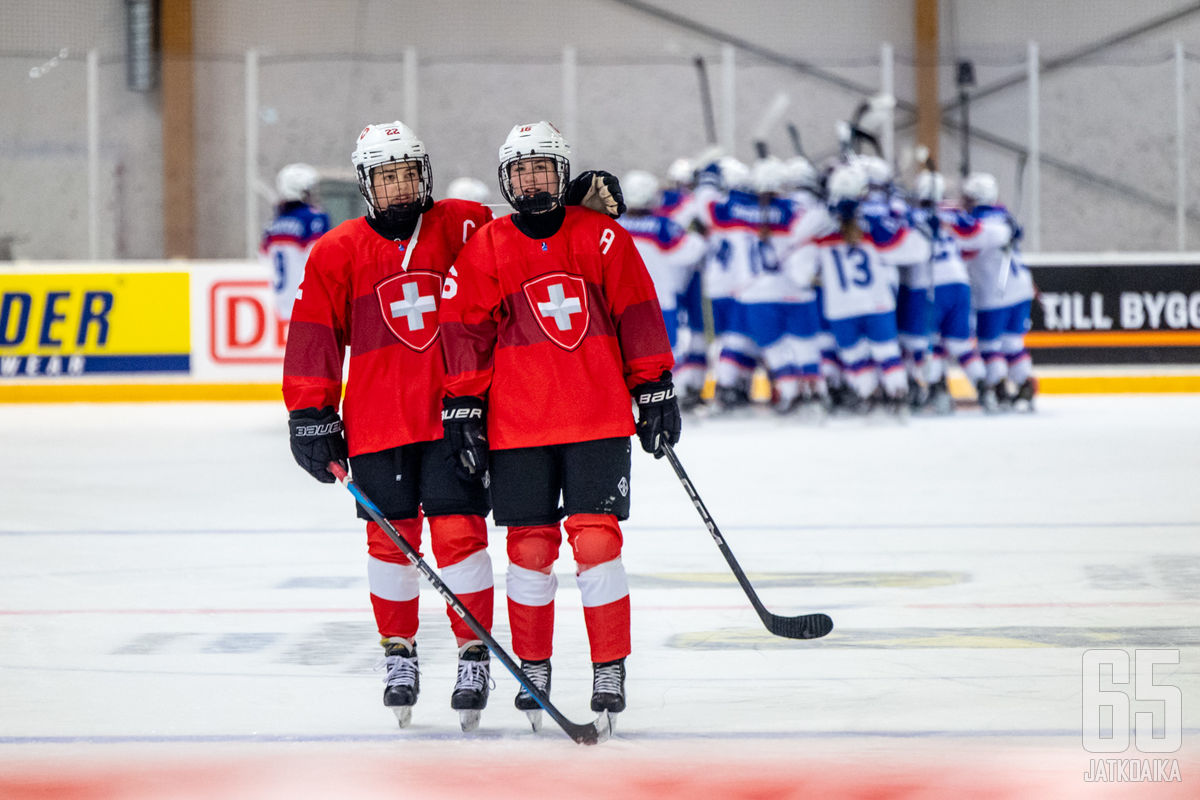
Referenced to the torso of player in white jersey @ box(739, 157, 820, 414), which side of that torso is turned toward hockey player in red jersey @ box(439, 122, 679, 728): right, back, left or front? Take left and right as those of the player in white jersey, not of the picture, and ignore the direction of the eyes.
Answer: back

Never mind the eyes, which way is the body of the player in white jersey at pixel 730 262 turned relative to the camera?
away from the camera

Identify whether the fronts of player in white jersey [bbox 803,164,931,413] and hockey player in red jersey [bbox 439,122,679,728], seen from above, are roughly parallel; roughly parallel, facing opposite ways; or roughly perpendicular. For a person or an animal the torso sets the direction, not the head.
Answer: roughly parallel, facing opposite ways

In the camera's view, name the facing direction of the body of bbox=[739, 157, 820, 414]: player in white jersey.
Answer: away from the camera

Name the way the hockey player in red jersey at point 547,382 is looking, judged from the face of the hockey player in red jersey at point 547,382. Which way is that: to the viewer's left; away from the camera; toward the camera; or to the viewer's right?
toward the camera

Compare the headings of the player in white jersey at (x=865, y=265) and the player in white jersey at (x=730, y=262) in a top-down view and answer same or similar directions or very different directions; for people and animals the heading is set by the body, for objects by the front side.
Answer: same or similar directions

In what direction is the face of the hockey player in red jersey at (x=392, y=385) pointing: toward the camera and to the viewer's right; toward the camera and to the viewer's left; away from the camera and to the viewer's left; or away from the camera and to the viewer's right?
toward the camera and to the viewer's right

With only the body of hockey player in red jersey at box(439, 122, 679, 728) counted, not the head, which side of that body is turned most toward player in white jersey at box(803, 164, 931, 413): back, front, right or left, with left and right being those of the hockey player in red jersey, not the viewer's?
back

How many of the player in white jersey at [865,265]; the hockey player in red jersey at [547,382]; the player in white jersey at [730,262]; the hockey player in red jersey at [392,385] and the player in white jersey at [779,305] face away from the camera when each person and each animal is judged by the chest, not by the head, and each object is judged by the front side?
3

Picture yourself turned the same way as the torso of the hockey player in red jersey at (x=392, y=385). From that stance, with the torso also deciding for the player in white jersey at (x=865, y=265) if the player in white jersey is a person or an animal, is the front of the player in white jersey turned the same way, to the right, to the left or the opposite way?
the opposite way

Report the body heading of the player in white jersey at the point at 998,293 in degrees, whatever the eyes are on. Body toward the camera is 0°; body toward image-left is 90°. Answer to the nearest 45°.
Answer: approximately 135°

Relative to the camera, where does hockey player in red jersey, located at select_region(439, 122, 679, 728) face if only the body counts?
toward the camera

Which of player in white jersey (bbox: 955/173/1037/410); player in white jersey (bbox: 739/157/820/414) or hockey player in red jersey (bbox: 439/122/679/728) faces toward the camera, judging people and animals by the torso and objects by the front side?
the hockey player in red jersey

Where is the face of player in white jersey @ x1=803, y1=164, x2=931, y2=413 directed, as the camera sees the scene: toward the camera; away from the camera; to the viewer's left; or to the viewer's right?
away from the camera

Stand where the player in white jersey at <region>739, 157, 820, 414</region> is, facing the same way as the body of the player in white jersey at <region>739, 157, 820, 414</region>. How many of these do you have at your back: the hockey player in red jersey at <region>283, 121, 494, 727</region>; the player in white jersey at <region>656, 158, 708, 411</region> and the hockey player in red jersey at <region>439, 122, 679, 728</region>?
2

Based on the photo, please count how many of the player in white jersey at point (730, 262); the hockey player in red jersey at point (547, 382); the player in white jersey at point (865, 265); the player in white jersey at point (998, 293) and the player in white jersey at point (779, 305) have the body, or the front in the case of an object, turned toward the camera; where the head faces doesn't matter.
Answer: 1

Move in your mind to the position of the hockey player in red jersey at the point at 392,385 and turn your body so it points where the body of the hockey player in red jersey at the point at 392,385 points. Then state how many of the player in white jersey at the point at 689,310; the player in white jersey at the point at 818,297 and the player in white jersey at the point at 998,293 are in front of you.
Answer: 0

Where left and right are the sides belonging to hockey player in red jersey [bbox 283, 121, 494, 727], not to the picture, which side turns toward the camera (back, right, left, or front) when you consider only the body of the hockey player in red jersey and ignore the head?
front

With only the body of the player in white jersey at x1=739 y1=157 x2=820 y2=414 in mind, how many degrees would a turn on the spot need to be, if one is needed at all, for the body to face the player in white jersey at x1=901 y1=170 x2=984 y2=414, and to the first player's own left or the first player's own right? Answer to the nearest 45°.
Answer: approximately 90° to the first player's own right

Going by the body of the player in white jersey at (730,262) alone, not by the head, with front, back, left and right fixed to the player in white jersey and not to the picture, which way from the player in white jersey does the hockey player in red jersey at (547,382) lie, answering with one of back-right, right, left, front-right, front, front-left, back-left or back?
back
